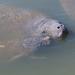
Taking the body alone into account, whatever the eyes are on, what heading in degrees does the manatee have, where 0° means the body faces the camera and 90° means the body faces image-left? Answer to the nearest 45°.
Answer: approximately 270°
